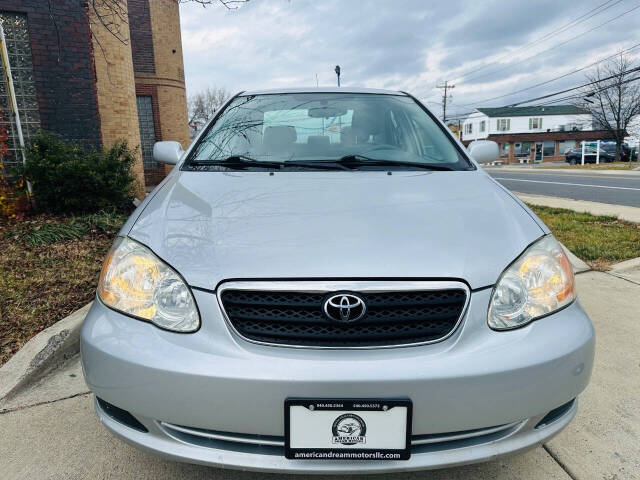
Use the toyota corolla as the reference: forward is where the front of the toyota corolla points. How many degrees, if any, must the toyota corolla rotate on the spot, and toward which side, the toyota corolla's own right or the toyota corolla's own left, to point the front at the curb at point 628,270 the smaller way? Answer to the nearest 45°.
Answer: approximately 135° to the toyota corolla's own left

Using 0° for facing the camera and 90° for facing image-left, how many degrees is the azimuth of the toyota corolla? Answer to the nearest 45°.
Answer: approximately 0°

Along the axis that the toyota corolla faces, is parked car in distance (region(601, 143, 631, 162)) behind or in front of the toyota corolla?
behind

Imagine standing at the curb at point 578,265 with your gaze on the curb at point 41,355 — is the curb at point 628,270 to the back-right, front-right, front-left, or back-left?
back-left

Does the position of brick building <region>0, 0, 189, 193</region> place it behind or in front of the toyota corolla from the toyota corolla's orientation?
behind

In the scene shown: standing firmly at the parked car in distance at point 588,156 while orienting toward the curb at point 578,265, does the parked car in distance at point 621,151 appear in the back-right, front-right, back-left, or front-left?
back-left

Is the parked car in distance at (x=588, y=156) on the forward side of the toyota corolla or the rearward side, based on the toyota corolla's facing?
on the rearward side
